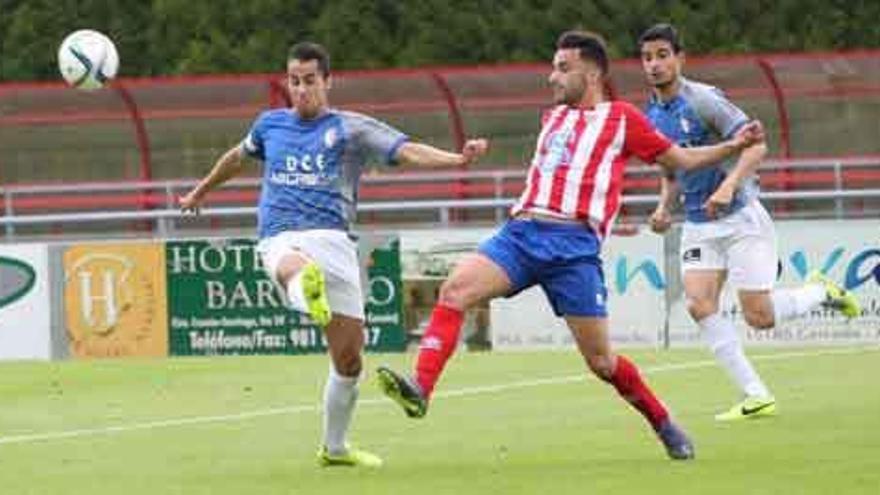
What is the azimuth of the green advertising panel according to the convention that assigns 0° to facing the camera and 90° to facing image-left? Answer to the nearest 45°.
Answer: approximately 0°

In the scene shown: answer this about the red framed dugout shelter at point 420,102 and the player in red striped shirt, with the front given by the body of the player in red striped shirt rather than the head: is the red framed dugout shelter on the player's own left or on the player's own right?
on the player's own right

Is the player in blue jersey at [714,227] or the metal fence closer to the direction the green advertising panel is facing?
the player in blue jersey

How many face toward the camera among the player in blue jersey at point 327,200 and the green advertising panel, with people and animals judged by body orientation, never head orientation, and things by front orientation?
2
